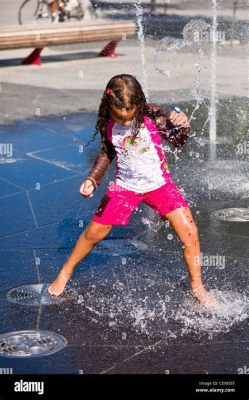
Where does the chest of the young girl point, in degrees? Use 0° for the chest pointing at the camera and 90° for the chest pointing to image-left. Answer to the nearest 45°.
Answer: approximately 0°

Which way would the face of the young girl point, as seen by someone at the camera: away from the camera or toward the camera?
toward the camera
